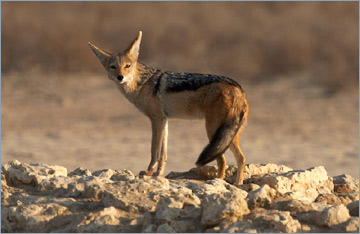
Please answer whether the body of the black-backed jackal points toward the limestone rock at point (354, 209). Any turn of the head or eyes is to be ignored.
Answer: no

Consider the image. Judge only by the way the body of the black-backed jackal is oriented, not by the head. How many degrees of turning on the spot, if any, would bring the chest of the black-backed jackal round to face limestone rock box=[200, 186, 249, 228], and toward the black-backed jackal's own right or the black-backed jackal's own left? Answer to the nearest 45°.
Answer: approximately 90° to the black-backed jackal's own left

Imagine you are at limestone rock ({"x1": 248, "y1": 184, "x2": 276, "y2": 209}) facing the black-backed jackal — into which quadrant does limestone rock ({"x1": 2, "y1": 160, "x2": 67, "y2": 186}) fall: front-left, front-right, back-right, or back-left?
front-left

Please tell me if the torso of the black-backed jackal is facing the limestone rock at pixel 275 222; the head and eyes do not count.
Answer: no

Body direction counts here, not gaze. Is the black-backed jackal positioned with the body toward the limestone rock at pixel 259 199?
no

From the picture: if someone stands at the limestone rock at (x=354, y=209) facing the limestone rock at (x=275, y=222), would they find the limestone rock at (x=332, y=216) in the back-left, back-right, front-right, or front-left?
front-left

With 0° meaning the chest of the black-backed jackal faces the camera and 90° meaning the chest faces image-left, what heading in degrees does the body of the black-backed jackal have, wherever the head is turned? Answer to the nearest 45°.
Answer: approximately 90°

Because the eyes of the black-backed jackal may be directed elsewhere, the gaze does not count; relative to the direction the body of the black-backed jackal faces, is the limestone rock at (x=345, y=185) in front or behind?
behind

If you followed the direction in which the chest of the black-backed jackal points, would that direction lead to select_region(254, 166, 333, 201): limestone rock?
no
